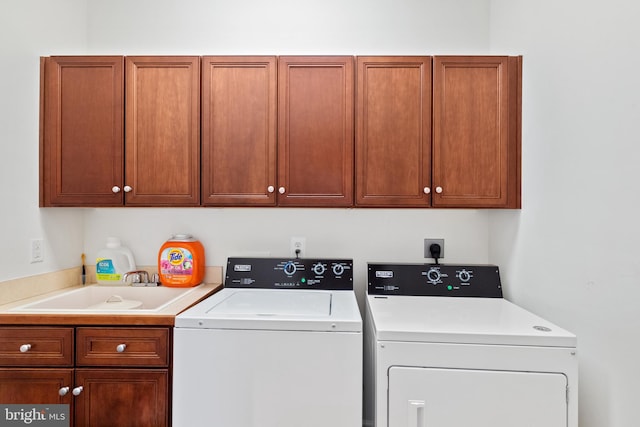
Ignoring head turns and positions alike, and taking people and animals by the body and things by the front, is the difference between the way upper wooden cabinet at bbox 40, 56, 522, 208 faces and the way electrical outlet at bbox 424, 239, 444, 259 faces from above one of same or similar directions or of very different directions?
same or similar directions

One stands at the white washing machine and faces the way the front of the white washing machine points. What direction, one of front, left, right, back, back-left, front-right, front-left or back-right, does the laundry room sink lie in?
back-right

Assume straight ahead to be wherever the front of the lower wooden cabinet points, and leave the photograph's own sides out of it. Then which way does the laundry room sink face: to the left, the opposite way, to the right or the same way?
the same way

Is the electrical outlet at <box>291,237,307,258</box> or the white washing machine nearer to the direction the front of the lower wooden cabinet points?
the white washing machine

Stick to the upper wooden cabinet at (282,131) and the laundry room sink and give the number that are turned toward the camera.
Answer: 2

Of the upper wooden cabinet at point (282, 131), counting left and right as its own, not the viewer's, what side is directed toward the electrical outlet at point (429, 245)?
left

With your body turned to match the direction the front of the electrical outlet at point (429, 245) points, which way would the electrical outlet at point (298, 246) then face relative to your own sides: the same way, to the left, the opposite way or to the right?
the same way

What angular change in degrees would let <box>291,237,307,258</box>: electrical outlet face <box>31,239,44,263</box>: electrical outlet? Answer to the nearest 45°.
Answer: approximately 90° to its right

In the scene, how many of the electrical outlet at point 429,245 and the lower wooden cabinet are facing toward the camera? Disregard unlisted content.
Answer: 2

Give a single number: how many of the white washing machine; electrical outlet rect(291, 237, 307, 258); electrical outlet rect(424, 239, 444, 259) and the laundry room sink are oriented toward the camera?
4

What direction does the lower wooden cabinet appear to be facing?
toward the camera

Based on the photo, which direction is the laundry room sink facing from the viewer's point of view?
toward the camera

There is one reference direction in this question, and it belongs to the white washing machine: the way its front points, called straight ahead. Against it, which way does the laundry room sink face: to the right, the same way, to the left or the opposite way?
the same way

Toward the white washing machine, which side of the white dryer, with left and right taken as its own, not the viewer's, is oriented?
right
